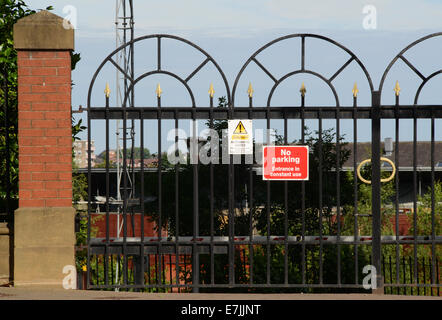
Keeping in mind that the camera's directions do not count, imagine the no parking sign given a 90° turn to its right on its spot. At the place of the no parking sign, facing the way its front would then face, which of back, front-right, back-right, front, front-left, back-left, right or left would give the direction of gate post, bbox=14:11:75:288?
front

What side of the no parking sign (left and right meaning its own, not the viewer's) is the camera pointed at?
front
